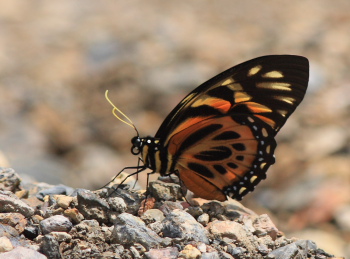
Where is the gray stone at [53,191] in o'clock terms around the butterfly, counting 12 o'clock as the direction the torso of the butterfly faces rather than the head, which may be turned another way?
The gray stone is roughly at 12 o'clock from the butterfly.

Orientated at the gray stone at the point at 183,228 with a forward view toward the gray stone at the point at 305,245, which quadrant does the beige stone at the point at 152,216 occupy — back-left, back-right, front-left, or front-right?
back-left

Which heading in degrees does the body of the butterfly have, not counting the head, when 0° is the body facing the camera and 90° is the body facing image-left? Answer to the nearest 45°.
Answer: approximately 90°
